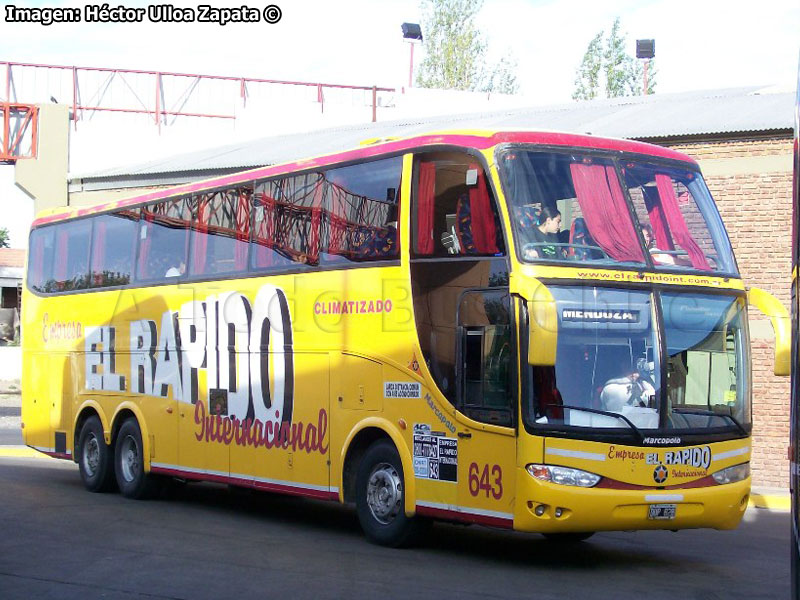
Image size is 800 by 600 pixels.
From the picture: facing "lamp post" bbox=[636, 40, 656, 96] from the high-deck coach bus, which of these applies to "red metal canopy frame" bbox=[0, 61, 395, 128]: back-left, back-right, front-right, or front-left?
front-left

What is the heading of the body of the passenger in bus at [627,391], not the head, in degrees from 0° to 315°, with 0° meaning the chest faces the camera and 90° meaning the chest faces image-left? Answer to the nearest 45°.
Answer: approximately 315°

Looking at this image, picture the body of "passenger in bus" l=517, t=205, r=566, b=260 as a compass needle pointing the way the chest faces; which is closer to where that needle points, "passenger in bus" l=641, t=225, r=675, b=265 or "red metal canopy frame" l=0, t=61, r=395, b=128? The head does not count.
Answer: the passenger in bus

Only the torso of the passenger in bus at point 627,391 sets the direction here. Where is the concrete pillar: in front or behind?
behind

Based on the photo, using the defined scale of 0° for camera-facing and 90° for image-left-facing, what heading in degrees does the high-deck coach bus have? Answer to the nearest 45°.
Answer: approximately 315°

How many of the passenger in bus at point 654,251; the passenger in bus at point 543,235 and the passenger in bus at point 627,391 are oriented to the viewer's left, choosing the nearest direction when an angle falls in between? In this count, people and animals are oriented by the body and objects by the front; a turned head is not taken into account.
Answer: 0

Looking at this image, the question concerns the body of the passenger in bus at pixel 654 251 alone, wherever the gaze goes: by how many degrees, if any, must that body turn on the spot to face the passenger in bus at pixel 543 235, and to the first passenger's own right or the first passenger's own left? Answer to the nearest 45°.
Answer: approximately 90° to the first passenger's own right

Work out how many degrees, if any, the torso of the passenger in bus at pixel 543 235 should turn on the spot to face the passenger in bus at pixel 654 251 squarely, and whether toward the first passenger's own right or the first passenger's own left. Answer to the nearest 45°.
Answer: approximately 90° to the first passenger's own left

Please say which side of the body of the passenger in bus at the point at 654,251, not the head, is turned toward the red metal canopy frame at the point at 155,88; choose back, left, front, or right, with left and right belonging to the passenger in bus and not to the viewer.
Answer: back

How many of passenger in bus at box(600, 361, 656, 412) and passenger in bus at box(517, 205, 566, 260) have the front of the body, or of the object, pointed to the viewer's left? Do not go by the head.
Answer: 0
